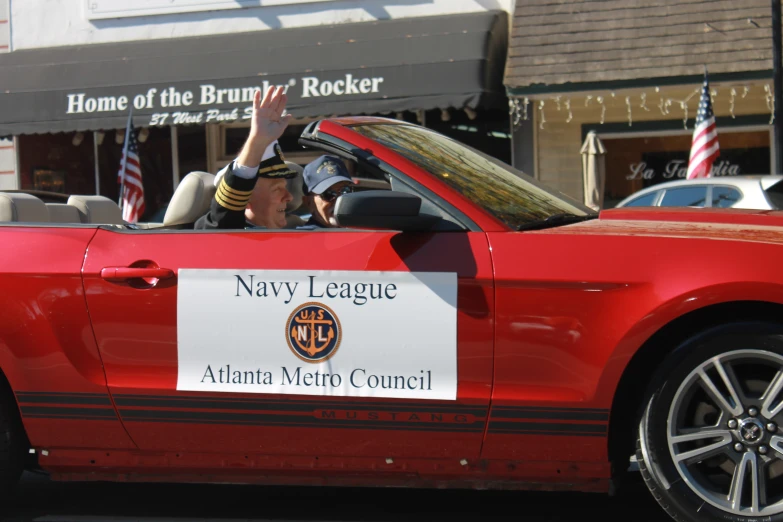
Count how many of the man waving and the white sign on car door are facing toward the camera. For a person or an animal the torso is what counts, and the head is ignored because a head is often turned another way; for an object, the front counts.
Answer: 1

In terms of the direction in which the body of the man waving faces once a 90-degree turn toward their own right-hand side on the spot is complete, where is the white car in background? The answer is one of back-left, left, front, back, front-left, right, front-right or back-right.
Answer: back-left

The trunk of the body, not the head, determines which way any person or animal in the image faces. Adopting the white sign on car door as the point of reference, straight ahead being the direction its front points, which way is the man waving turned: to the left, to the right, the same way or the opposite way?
to the left

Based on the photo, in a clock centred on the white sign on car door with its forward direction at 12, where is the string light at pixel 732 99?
The string light is roughly at 7 o'clock from the white sign on car door.

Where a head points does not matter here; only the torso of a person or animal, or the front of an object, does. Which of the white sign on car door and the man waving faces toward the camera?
the white sign on car door

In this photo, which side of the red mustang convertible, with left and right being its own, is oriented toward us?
right

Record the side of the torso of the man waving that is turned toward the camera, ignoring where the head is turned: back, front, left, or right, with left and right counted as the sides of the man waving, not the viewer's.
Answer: right

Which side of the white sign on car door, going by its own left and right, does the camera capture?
front

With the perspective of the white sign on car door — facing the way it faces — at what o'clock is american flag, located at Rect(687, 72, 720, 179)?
The american flag is roughly at 7 o'clock from the white sign on car door.

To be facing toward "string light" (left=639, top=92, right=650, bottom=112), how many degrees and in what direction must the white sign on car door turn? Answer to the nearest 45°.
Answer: approximately 135° to its left

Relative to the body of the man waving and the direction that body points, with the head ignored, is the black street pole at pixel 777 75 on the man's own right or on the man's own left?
on the man's own left

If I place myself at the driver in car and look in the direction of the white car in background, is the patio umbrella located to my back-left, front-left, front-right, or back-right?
front-left

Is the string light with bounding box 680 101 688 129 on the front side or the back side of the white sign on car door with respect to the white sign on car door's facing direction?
on the back side

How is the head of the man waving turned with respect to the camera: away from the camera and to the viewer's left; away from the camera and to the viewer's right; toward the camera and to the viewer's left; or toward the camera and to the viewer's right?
toward the camera and to the viewer's right
